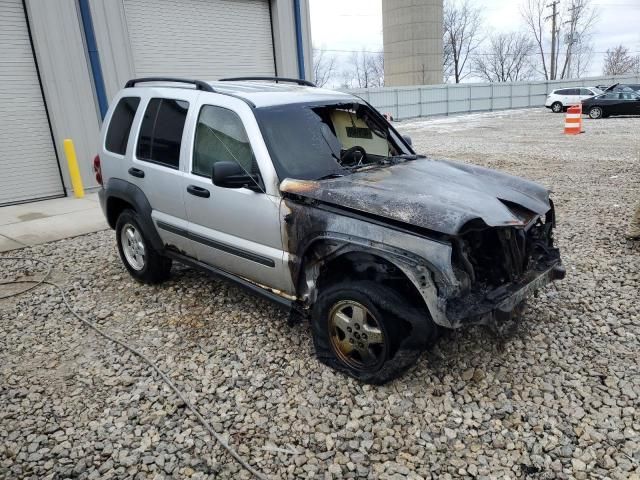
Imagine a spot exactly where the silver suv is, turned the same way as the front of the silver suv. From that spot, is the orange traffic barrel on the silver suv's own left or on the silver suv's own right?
on the silver suv's own left

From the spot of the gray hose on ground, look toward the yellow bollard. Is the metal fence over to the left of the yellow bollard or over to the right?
right

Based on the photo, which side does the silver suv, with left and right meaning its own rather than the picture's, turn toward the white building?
back

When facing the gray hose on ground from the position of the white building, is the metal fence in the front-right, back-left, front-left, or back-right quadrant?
back-left

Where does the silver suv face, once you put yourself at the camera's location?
facing the viewer and to the right of the viewer

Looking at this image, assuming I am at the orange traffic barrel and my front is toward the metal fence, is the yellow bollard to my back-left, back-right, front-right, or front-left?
back-left

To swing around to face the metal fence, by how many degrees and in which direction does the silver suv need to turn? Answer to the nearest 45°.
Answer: approximately 135° to its left

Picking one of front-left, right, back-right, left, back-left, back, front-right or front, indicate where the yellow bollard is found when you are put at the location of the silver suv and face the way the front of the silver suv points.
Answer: back

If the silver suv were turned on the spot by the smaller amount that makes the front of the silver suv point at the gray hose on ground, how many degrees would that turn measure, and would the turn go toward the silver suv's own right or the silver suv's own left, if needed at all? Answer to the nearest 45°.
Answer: approximately 135° to the silver suv's own right
